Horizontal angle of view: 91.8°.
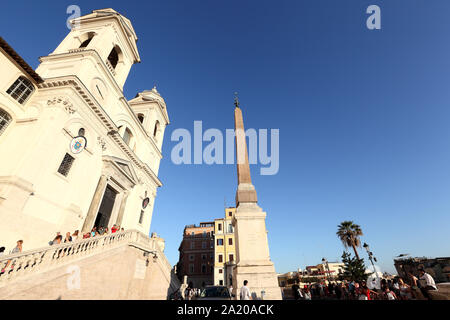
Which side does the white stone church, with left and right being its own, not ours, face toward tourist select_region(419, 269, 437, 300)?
front

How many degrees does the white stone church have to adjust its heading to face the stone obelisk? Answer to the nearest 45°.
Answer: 0° — it already faces it

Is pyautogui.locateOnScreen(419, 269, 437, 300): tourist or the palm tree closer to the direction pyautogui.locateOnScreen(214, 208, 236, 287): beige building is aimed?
the tourist

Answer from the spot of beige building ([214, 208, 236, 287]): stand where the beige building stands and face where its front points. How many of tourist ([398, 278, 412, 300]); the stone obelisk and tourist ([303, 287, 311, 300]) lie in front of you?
3

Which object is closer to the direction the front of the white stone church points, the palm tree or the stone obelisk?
the stone obelisk

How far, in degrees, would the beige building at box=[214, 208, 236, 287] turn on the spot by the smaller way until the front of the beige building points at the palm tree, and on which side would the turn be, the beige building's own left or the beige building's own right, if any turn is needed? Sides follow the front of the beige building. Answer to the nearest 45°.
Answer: approximately 45° to the beige building's own left

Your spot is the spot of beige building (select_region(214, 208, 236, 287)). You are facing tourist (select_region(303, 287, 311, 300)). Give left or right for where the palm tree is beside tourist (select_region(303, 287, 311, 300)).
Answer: left

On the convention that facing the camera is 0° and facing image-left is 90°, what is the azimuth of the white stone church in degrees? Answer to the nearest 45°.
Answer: approximately 315°

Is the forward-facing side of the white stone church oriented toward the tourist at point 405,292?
yes
